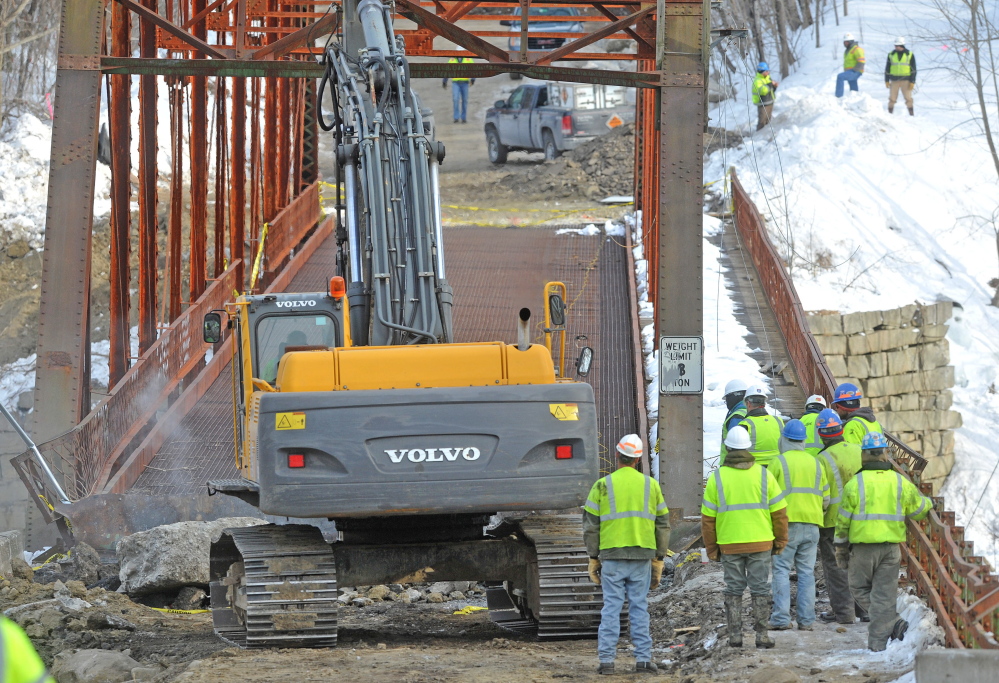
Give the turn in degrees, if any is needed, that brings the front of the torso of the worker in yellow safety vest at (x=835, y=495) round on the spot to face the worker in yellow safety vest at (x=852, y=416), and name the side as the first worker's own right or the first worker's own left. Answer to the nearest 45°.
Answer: approximately 45° to the first worker's own right

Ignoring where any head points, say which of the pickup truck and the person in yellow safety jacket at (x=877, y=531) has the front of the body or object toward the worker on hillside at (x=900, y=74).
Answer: the person in yellow safety jacket

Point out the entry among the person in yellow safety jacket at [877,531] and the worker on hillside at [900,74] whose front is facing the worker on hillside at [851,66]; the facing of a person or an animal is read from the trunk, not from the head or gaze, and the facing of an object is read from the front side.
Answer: the person in yellow safety jacket

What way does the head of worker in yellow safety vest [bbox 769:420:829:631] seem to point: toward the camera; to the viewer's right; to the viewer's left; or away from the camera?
away from the camera

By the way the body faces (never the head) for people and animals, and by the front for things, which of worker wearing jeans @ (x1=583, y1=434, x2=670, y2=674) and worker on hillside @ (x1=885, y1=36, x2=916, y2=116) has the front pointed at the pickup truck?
the worker wearing jeans

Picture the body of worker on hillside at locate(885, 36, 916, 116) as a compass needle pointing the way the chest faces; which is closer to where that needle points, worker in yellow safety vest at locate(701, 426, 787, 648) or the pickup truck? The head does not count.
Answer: the worker in yellow safety vest

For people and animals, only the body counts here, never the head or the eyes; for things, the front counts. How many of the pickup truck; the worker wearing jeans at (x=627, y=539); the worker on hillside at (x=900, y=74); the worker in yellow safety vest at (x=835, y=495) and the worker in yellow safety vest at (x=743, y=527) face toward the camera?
1

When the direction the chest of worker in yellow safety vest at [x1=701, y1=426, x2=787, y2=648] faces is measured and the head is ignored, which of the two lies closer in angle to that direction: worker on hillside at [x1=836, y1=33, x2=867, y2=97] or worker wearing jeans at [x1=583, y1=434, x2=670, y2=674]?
the worker on hillside

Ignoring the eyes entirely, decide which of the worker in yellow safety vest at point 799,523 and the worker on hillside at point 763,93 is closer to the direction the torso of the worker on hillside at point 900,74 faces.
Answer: the worker in yellow safety vest

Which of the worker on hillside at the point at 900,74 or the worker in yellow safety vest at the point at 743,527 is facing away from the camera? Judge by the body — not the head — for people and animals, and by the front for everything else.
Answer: the worker in yellow safety vest

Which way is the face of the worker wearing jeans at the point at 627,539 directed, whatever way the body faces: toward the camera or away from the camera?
away from the camera

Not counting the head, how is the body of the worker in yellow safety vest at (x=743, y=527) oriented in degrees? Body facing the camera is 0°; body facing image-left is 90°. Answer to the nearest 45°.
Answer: approximately 180°

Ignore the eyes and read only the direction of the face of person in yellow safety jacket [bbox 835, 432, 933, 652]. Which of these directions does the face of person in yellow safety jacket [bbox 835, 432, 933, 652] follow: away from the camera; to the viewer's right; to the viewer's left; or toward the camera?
away from the camera

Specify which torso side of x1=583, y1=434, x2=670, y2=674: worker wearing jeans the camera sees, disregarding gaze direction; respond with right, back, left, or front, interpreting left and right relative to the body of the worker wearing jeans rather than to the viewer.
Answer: back

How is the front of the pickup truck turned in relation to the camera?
facing away from the viewer and to the left of the viewer

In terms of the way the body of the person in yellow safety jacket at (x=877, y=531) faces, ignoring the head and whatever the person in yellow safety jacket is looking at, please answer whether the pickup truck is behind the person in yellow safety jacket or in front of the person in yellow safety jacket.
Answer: in front

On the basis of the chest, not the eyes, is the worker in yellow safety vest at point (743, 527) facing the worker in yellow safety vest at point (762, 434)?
yes

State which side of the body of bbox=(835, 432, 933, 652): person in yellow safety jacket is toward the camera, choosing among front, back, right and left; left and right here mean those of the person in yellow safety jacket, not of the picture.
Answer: back
